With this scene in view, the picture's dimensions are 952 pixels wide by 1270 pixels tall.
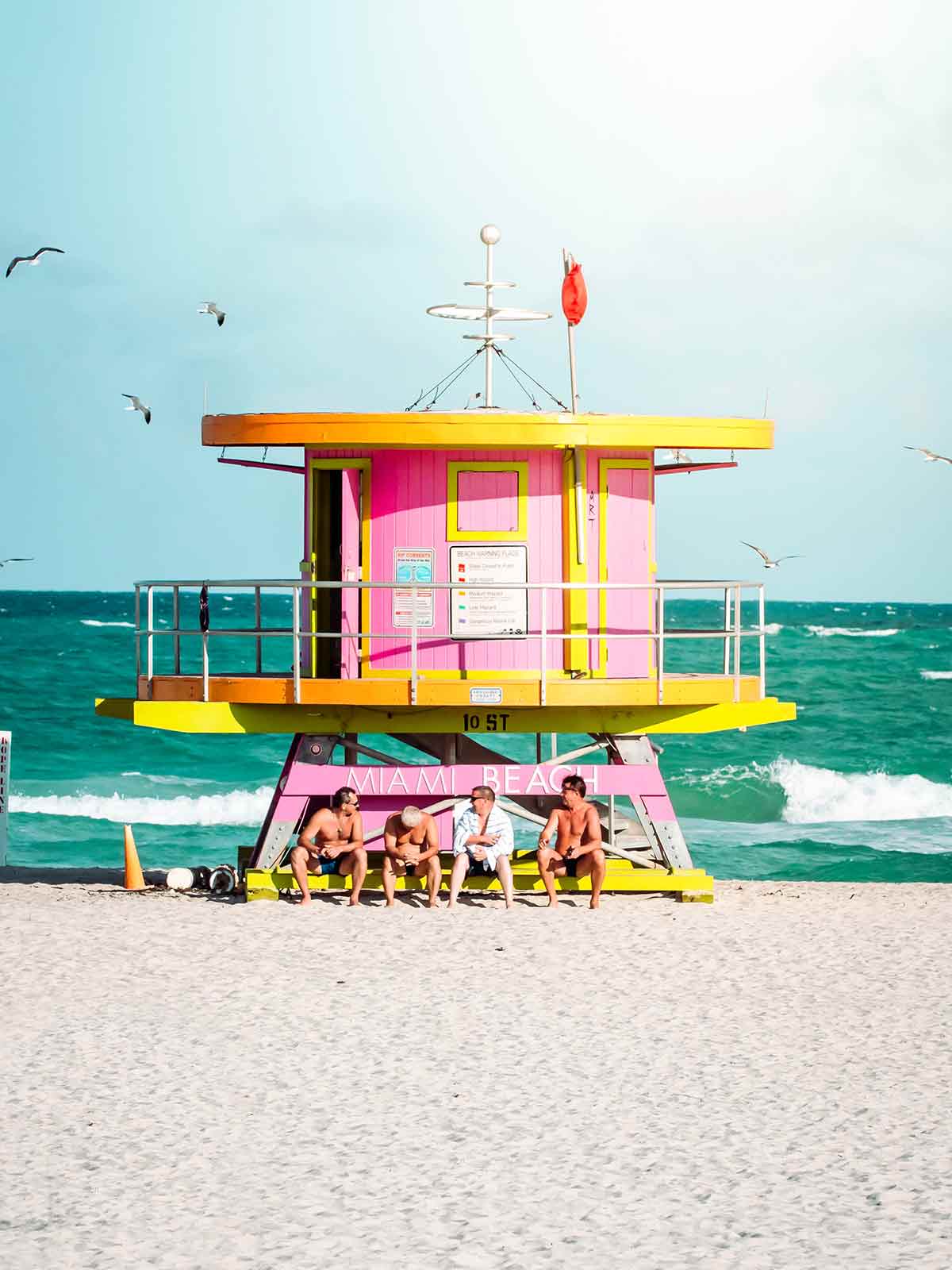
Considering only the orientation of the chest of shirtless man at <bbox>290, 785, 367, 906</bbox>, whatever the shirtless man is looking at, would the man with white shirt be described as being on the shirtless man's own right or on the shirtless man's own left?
on the shirtless man's own left

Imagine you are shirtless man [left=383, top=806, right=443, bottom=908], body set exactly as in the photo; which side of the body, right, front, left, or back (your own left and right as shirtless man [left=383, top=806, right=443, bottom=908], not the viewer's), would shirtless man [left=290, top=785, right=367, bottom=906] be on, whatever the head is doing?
right

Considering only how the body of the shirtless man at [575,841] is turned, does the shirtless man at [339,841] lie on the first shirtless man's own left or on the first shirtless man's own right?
on the first shirtless man's own right

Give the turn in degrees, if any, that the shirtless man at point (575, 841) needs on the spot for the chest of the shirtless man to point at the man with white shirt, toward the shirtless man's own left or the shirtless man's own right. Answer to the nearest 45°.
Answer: approximately 90° to the shirtless man's own right

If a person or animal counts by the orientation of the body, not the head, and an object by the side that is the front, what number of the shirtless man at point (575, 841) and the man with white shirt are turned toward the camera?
2

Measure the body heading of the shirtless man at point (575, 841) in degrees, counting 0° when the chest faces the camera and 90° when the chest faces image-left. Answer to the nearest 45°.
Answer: approximately 0°
